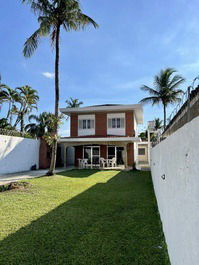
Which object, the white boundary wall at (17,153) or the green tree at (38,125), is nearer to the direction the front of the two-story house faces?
the white boundary wall

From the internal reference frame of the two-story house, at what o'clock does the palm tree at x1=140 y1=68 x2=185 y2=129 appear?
The palm tree is roughly at 8 o'clock from the two-story house.

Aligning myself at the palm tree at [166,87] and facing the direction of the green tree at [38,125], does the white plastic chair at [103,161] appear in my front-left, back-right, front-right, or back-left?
front-left

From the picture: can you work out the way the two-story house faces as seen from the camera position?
facing the viewer

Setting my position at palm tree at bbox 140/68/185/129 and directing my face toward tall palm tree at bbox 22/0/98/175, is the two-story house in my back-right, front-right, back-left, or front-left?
front-right

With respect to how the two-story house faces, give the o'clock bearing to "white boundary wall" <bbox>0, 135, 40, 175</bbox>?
The white boundary wall is roughly at 2 o'clock from the two-story house.

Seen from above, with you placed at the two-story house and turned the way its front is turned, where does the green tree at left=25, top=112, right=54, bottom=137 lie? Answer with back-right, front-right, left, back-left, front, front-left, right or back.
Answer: back-right
